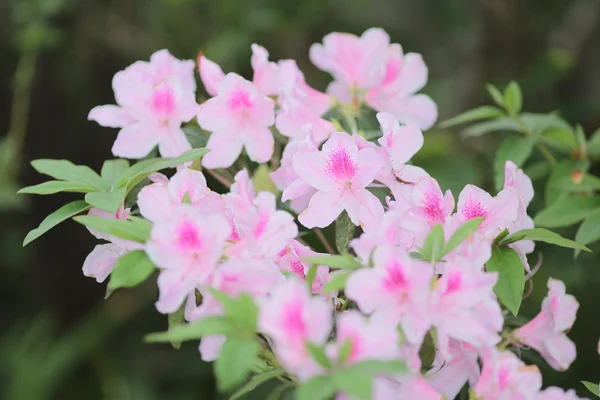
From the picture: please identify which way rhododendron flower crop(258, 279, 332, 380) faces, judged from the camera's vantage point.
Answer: facing the viewer

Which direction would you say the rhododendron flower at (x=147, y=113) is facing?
toward the camera

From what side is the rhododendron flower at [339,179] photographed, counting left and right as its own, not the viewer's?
front

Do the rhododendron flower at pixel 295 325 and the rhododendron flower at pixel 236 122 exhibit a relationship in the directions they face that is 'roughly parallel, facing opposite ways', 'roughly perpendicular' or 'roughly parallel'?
roughly parallel

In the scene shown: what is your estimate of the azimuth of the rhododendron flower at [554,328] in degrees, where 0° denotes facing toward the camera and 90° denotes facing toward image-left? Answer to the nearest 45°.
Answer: approximately 270°

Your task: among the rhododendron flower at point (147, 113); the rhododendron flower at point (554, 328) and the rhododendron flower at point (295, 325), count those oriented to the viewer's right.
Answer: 1

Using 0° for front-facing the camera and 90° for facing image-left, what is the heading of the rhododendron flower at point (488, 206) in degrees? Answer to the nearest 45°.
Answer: approximately 0°
